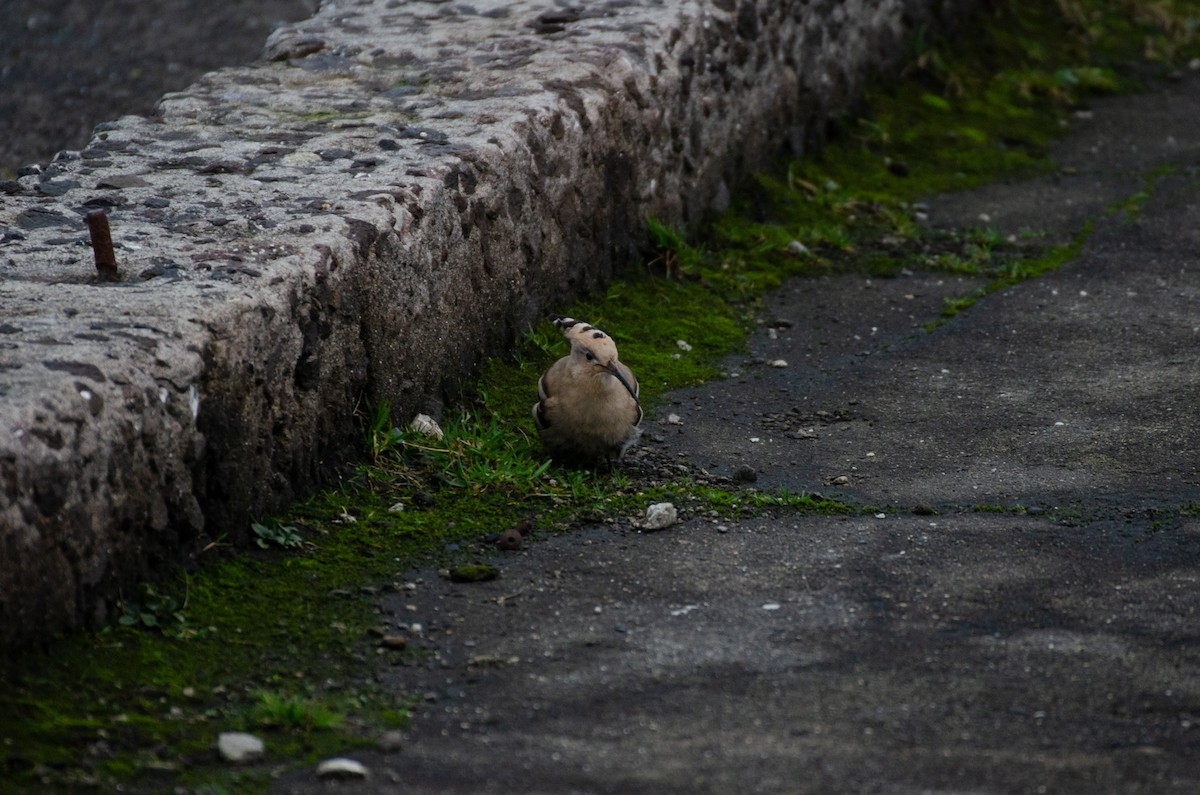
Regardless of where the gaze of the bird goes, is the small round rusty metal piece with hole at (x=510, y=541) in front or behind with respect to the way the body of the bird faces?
in front

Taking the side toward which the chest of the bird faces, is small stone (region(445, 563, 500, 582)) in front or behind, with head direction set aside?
in front

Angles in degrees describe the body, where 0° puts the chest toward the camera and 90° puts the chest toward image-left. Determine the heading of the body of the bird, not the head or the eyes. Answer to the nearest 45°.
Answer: approximately 0°

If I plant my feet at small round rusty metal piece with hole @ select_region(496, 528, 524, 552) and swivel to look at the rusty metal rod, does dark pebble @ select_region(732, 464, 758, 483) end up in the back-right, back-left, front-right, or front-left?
back-right

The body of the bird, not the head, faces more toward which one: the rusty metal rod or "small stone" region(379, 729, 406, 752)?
the small stone
